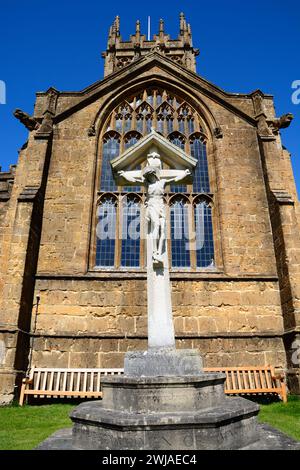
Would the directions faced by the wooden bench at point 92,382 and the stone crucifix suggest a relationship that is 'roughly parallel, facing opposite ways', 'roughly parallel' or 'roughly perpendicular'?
roughly parallel

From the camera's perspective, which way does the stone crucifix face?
toward the camera

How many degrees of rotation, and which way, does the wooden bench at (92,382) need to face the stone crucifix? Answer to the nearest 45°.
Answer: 0° — it already faces it

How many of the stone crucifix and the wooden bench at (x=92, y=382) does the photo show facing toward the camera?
2

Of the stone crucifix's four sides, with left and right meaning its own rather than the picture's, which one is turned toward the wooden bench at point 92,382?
back

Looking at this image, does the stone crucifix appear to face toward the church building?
no

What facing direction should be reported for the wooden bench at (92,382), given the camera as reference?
facing the viewer

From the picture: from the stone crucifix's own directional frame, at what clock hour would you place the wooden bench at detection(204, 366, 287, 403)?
The wooden bench is roughly at 7 o'clock from the stone crucifix.
